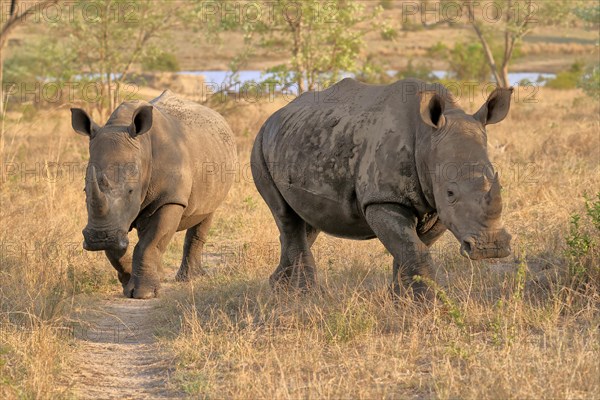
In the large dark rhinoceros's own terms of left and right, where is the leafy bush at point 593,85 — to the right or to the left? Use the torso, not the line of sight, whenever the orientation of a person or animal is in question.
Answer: on its left

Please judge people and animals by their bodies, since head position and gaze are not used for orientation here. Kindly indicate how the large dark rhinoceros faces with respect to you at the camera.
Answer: facing the viewer and to the right of the viewer

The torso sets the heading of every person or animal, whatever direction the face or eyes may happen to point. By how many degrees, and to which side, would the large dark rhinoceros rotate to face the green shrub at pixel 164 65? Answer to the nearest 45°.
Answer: approximately 135° to its left

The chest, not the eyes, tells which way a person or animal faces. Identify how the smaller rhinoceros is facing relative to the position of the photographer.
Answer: facing the viewer and to the left of the viewer

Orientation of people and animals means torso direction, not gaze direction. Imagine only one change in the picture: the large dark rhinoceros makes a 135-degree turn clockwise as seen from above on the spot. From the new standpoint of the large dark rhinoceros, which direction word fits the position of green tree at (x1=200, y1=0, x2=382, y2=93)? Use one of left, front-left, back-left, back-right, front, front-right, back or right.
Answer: right

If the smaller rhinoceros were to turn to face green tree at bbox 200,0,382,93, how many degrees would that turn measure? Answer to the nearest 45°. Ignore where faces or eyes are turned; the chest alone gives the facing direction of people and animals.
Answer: approximately 135° to its right

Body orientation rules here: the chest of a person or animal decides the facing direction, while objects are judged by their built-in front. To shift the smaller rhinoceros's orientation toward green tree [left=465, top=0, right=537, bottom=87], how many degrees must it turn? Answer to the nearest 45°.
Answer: approximately 180°

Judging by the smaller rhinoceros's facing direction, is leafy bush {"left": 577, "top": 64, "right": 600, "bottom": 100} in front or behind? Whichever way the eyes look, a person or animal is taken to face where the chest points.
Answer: behind

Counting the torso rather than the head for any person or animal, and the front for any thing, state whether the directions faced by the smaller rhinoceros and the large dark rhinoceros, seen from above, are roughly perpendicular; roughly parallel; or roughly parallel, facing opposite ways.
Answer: roughly perpendicular

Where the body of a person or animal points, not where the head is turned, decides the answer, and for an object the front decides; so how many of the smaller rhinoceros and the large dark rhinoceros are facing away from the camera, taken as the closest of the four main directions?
0

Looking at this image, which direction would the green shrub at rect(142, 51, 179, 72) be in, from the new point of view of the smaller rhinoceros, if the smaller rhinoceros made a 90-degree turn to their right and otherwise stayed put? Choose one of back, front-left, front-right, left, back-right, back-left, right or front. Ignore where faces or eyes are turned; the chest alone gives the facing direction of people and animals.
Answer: front-right
